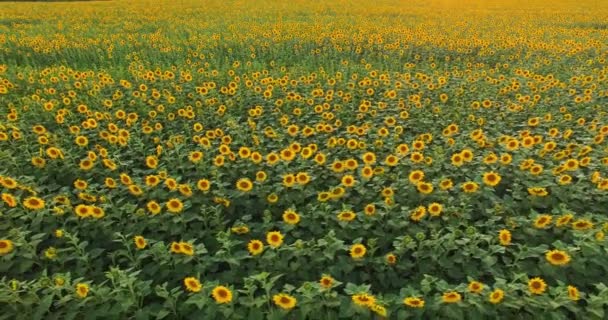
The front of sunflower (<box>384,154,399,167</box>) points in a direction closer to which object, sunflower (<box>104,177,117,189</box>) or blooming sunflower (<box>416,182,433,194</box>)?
the blooming sunflower

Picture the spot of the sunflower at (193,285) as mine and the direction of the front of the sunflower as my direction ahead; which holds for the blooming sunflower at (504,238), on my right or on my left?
on my left

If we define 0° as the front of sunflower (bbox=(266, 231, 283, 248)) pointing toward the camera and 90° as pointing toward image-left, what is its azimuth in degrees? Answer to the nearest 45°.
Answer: approximately 0°

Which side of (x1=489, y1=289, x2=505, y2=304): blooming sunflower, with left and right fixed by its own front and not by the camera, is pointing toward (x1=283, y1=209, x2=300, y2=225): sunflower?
right

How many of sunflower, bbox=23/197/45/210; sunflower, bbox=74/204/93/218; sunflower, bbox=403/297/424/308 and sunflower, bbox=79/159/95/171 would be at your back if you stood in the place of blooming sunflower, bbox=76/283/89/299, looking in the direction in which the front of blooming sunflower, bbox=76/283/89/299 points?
3

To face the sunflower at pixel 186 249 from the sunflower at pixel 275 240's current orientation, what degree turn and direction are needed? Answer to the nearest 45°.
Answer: approximately 90° to its right

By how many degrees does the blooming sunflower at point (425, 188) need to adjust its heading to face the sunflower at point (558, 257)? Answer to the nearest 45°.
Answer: approximately 45° to its left

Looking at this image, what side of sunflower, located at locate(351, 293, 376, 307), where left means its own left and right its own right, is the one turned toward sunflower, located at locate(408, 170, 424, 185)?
back

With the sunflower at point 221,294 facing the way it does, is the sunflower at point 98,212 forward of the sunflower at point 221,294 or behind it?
behind

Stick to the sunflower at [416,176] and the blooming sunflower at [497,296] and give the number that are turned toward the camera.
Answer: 2

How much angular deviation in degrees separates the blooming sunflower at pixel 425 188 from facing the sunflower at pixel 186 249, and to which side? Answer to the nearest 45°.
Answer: approximately 45° to its right

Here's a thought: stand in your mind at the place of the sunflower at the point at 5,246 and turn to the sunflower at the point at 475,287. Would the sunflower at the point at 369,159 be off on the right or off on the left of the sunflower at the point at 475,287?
left
